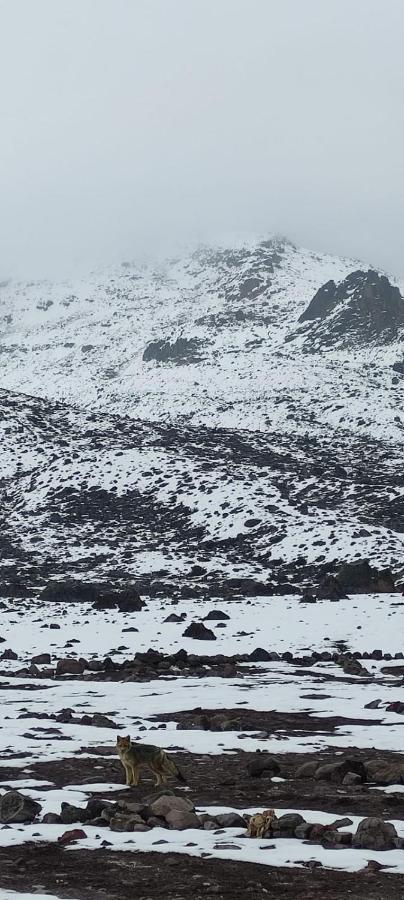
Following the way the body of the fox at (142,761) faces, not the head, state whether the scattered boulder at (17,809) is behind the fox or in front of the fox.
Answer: in front

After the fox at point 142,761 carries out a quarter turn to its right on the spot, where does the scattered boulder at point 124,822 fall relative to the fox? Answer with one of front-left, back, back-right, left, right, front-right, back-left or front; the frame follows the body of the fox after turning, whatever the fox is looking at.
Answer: back-left

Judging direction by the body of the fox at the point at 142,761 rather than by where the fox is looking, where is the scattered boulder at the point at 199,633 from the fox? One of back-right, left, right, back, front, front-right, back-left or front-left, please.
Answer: back-right

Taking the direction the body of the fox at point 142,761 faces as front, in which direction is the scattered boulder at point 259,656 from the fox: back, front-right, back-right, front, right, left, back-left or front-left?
back-right

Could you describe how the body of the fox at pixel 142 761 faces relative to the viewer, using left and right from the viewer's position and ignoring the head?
facing the viewer and to the left of the viewer

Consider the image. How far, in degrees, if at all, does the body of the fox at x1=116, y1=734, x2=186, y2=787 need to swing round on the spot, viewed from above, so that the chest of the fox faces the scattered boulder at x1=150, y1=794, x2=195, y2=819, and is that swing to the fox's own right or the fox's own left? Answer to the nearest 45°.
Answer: approximately 45° to the fox's own left

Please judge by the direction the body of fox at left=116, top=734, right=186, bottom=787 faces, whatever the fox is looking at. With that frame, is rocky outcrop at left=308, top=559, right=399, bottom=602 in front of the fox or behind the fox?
behind

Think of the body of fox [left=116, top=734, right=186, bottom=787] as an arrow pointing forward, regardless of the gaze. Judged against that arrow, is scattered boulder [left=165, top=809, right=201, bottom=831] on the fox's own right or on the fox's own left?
on the fox's own left

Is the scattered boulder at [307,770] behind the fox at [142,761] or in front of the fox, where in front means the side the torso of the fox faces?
behind

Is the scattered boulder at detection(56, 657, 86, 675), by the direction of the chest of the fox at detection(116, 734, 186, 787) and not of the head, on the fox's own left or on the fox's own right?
on the fox's own right
